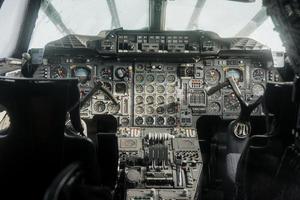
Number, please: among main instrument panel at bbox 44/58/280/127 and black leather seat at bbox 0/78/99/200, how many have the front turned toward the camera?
1

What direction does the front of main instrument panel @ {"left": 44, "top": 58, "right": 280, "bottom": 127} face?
toward the camera

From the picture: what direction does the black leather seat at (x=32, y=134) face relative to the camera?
away from the camera

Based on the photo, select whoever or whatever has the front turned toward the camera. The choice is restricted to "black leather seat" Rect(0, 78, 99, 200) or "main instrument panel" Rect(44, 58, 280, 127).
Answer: the main instrument panel

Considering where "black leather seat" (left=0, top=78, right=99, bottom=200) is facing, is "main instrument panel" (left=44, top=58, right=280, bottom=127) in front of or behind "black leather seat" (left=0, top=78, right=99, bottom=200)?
in front

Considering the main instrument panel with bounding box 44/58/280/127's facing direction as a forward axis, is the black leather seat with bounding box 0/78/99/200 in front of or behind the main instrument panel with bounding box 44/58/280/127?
in front

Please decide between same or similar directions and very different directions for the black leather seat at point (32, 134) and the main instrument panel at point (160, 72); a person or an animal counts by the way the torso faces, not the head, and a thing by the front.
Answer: very different directions

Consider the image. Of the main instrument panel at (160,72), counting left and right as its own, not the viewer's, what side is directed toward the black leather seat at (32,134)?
front

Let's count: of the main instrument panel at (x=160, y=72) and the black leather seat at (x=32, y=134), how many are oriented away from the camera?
1

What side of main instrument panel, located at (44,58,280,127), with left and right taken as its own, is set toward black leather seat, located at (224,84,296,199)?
front

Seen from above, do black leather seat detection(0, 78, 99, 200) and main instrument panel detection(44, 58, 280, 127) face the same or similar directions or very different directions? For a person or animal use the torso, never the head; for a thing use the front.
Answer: very different directions
